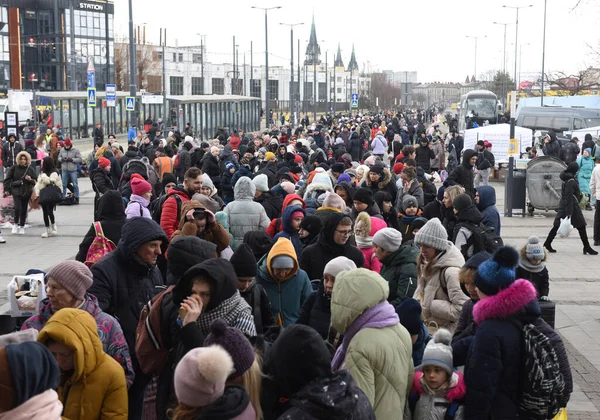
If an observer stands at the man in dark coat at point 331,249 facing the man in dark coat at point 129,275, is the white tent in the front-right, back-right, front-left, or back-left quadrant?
back-right

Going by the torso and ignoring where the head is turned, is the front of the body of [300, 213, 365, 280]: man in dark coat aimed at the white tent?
no

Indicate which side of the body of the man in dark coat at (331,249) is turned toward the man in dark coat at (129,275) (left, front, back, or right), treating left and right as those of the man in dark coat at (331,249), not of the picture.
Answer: right

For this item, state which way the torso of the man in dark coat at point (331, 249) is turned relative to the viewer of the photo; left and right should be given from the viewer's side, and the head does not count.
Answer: facing the viewer and to the right of the viewer

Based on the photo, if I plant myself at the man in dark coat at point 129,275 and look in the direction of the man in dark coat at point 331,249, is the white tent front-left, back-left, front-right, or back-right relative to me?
front-left

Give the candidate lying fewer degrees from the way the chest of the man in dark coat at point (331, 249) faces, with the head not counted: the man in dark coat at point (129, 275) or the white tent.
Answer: the man in dark coat
